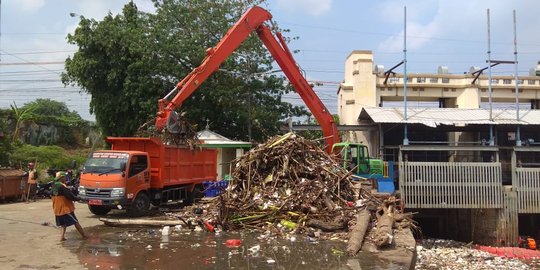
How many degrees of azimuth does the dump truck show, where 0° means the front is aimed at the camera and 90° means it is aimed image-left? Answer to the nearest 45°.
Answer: approximately 45°

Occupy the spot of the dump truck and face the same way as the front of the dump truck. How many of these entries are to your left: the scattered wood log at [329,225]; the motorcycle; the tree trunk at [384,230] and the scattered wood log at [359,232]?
3

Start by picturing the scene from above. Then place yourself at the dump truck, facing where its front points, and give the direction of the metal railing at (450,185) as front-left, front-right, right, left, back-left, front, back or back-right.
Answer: back-left

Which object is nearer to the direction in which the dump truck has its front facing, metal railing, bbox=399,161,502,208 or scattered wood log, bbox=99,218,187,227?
the scattered wood log

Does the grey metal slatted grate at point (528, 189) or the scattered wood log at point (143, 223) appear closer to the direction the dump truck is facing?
the scattered wood log

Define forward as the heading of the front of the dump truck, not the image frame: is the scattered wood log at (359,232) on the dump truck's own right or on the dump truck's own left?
on the dump truck's own left

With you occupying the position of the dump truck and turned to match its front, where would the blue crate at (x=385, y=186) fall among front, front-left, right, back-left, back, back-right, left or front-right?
back-left

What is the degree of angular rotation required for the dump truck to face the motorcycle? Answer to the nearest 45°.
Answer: approximately 90° to its right

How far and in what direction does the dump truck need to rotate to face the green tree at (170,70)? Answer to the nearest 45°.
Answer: approximately 135° to its right

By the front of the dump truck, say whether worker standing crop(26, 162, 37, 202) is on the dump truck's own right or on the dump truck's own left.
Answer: on the dump truck's own right

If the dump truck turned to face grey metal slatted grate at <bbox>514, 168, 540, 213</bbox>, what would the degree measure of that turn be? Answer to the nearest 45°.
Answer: approximately 135° to its left
